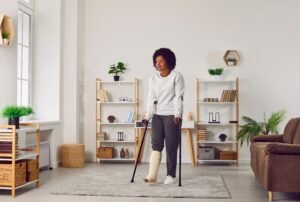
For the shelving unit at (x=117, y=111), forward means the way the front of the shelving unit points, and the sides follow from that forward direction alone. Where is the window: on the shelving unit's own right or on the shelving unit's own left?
on the shelving unit's own right

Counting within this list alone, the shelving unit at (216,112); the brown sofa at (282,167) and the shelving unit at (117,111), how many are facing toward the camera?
2

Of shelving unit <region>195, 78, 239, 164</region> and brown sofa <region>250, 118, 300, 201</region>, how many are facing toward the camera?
1

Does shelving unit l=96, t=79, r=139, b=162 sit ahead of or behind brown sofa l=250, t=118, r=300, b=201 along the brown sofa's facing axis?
ahead

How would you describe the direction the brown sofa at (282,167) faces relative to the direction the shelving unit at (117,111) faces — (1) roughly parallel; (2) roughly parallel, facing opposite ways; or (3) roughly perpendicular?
roughly perpendicular

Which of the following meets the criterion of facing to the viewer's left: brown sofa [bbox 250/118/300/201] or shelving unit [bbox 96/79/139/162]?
the brown sofa

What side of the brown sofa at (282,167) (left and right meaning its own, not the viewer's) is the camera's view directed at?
left

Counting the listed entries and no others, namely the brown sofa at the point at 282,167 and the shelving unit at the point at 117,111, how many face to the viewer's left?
1

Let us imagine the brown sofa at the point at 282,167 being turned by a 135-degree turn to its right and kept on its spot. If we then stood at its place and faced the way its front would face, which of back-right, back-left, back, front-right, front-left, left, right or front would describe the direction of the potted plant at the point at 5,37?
back-left

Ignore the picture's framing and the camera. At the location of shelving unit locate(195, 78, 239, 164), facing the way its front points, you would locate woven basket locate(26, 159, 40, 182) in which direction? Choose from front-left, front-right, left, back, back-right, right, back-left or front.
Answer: front-right

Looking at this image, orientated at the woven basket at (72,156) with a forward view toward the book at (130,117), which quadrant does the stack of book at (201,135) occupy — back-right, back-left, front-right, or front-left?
front-right

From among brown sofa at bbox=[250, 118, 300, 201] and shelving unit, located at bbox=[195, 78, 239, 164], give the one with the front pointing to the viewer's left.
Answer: the brown sofa

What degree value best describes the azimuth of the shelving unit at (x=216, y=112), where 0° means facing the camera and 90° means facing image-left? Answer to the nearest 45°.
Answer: approximately 0°

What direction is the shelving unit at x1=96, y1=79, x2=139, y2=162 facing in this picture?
toward the camera

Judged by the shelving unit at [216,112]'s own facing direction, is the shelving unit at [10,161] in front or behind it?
in front

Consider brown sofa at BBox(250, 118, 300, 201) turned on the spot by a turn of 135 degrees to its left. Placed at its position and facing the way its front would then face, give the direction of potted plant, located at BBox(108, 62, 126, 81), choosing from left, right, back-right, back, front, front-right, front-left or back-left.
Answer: back

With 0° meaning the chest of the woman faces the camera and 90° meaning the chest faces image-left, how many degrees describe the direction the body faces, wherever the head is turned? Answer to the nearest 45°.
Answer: approximately 45°
